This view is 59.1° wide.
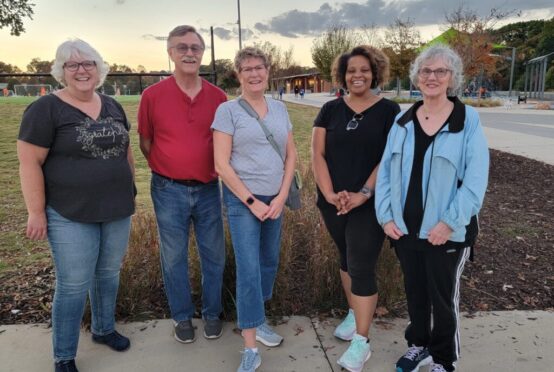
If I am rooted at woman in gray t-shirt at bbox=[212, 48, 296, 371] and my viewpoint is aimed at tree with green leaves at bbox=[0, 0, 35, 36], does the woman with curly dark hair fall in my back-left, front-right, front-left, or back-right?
back-right

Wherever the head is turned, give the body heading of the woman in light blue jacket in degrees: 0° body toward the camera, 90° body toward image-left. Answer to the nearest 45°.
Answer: approximately 45°

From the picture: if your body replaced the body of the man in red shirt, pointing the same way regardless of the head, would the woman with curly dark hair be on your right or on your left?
on your left

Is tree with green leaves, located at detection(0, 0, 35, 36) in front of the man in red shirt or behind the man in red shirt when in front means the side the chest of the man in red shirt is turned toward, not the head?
behind

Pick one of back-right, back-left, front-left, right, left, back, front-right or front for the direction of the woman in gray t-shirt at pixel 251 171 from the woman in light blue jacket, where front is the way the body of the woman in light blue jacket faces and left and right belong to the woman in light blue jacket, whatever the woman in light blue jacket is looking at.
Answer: front-right

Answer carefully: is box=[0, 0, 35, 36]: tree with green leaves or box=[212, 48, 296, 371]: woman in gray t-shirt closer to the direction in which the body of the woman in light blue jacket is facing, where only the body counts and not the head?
the woman in gray t-shirt
